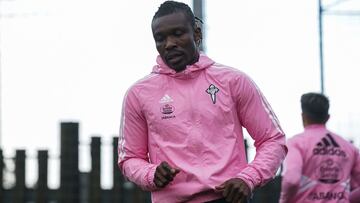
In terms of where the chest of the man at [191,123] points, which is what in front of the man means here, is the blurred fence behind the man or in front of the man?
behind

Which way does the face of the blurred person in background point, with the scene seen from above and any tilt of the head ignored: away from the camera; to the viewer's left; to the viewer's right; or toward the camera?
away from the camera

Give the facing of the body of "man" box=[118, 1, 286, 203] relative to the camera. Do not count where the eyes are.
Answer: toward the camera

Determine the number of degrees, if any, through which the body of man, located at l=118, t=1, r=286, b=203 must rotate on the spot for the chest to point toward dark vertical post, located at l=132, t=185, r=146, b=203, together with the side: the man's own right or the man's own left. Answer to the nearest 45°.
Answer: approximately 180°

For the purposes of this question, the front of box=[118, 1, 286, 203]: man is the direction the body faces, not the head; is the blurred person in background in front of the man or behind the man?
behind
